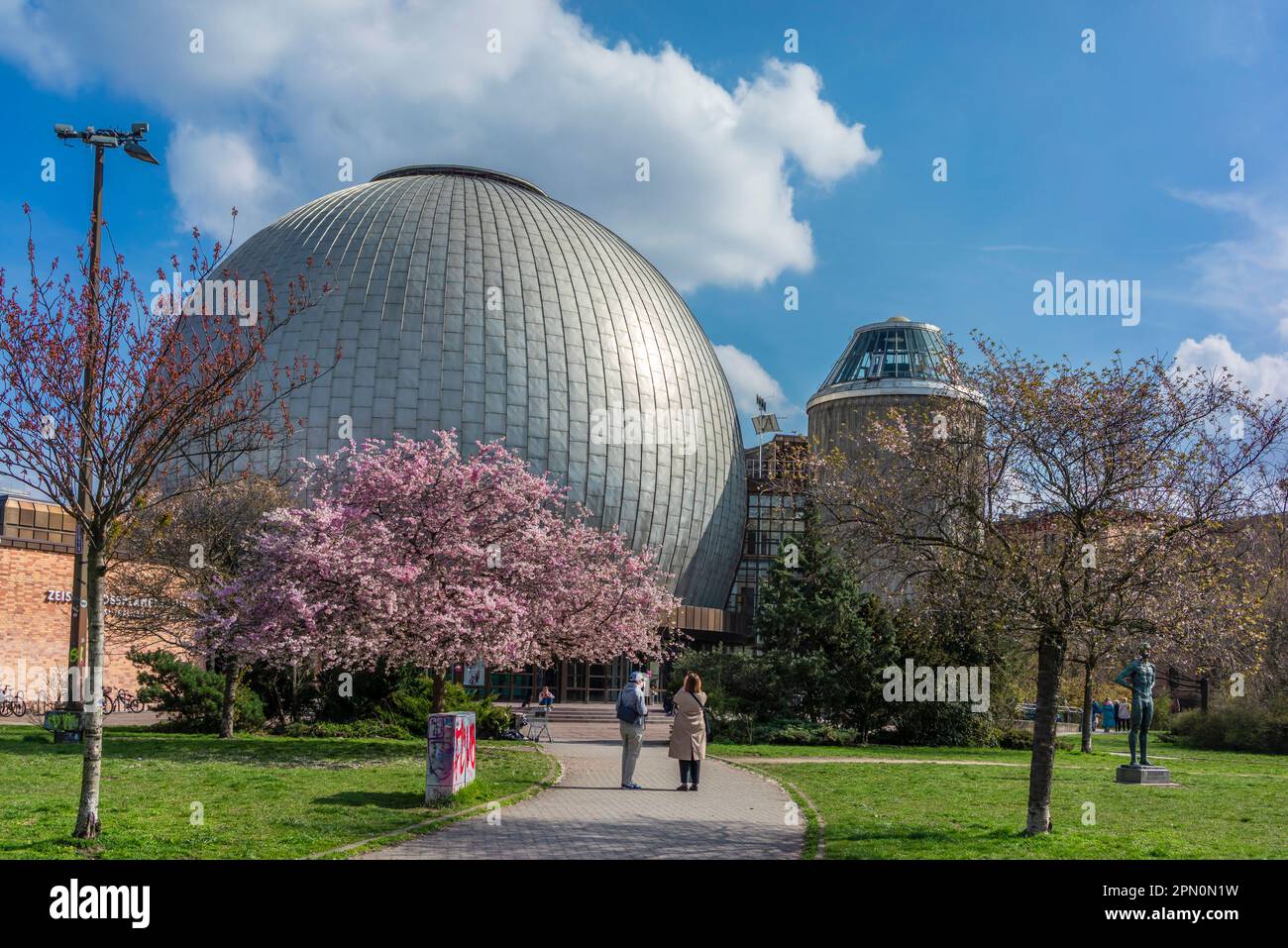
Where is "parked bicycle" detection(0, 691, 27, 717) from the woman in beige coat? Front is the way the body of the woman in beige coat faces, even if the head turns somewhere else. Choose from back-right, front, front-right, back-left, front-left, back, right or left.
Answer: front-left

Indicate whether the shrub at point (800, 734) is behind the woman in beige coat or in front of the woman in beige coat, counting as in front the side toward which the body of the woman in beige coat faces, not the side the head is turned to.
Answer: in front

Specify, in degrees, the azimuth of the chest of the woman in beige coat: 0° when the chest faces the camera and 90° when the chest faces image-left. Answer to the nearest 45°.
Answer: approximately 180°

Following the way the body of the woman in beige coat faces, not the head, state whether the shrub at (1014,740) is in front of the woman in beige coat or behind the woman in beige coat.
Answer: in front

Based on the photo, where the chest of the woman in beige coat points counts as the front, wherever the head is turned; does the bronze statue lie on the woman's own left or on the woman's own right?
on the woman's own right
